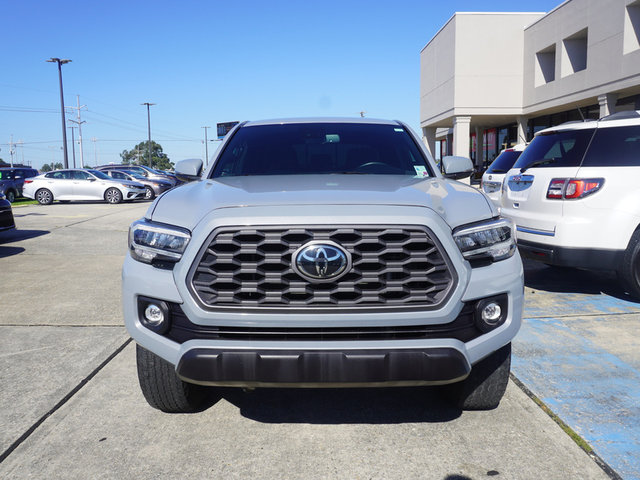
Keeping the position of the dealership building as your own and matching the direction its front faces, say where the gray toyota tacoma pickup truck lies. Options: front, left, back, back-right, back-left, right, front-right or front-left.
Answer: front-left

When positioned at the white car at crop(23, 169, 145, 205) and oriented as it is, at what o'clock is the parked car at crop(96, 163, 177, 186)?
The parked car is roughly at 10 o'clock from the white car.

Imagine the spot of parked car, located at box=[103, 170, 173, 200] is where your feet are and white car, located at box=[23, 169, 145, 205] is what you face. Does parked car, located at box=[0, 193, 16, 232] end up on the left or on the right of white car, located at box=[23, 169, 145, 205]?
left

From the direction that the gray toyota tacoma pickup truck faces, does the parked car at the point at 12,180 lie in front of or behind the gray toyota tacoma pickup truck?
behind

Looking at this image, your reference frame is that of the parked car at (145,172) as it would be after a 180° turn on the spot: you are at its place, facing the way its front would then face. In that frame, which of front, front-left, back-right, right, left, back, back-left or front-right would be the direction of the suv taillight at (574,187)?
left

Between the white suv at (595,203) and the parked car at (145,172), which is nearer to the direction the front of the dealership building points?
the parked car

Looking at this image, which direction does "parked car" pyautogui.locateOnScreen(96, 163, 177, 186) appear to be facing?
to the viewer's right

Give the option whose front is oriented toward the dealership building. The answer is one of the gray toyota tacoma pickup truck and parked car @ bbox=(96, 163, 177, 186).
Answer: the parked car

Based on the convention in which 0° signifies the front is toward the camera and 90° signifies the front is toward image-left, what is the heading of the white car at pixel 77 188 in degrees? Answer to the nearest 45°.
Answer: approximately 270°
